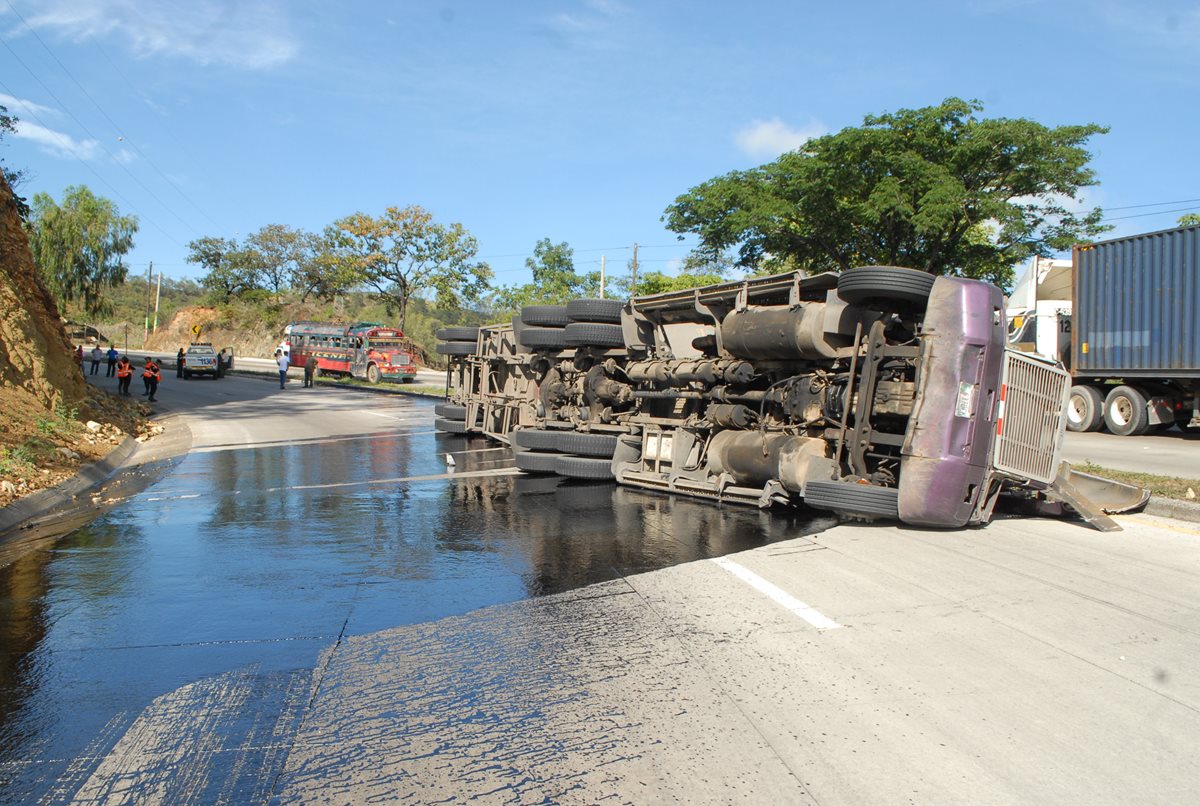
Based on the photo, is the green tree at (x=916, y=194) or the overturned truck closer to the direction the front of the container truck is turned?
the green tree

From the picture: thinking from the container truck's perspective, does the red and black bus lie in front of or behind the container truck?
in front

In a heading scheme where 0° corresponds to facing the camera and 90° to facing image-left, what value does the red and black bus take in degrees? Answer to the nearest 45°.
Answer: approximately 315°

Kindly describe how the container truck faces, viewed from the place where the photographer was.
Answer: facing away from the viewer and to the left of the viewer

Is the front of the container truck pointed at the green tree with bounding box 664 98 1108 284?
yes

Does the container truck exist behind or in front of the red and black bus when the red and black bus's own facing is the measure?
in front
